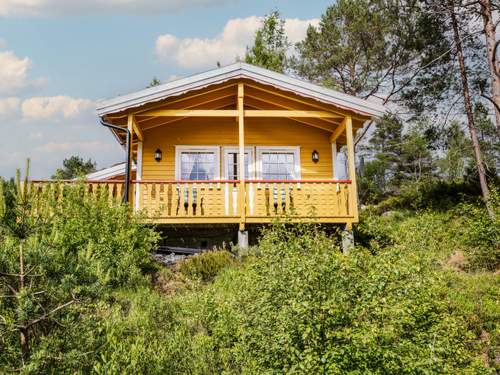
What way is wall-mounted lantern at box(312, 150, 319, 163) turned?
toward the camera

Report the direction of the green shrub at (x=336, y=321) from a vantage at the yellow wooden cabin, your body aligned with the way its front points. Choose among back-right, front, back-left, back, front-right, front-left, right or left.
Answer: front

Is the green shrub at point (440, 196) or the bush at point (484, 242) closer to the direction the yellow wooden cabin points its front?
the bush

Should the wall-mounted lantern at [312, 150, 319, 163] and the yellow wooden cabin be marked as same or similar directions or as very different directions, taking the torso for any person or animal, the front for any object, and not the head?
same or similar directions

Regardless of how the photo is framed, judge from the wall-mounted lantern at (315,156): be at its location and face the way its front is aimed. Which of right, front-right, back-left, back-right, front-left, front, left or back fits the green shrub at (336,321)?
front

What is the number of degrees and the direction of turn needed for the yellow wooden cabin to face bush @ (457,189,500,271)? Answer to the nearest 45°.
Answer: approximately 90° to its left

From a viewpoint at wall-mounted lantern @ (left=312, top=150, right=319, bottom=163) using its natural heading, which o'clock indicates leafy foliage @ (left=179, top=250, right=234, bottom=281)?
The leafy foliage is roughly at 1 o'clock from the wall-mounted lantern.

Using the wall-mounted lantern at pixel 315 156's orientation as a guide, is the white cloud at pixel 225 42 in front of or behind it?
behind

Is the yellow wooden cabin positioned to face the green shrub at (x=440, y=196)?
no

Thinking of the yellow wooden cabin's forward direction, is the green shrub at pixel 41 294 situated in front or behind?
in front

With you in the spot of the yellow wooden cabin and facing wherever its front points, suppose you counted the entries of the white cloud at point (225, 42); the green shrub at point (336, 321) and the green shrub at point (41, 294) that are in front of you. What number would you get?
2

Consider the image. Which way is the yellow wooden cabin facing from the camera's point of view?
toward the camera

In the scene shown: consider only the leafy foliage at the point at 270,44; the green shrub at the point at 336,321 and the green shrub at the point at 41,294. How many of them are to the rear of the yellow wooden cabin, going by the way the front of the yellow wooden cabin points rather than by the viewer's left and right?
1

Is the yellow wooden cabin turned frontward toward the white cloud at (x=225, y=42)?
no
